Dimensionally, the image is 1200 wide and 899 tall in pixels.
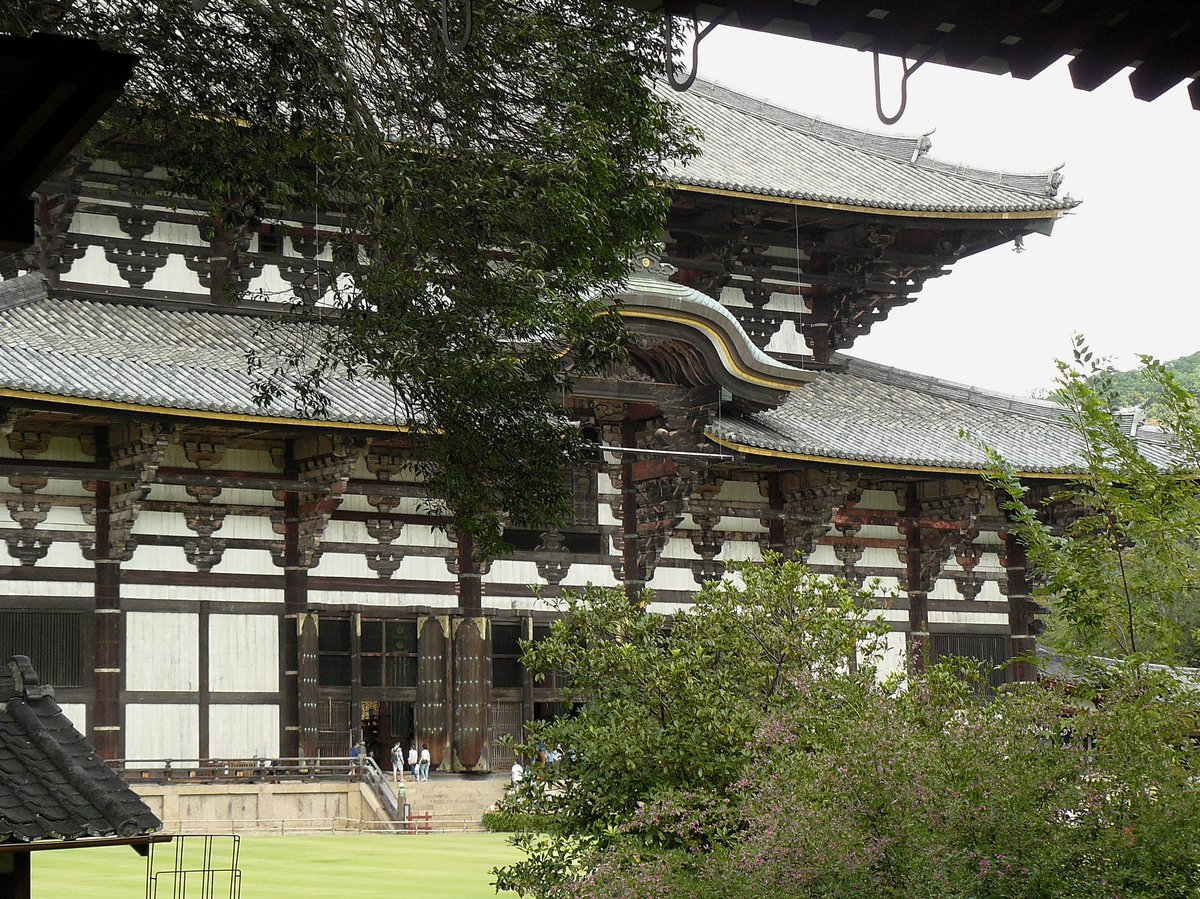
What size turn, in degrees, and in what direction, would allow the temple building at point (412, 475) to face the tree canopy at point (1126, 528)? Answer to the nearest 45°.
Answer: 0° — it already faces it

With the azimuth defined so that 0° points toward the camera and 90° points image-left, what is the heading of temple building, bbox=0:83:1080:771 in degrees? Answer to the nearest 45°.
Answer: approximately 315°

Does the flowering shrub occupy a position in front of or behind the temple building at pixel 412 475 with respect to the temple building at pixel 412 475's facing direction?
in front
